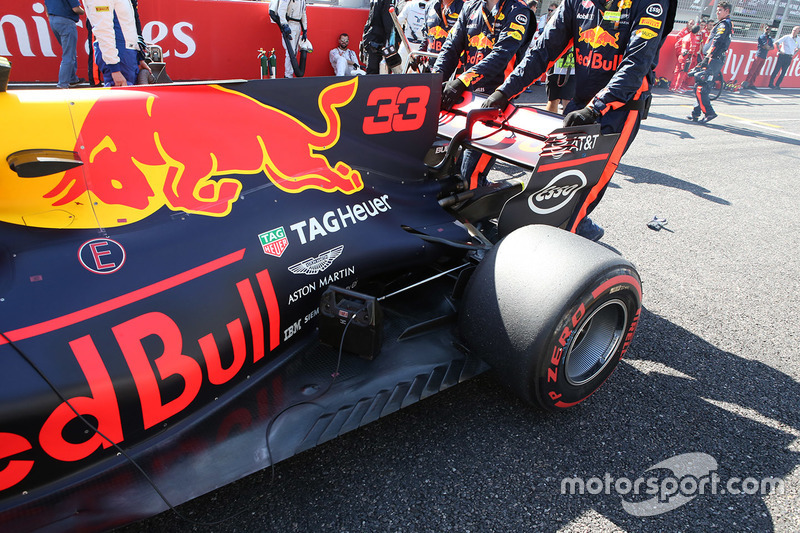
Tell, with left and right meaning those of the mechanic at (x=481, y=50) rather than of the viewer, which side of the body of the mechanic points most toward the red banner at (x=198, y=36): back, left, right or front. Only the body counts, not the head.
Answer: right

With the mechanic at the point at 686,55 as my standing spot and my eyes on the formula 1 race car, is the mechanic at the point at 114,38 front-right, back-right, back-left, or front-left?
front-right

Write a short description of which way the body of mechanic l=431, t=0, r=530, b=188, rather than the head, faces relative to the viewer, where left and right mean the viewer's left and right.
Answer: facing the viewer and to the left of the viewer

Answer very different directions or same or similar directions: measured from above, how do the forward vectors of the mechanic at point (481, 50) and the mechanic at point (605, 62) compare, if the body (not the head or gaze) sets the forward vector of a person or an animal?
same or similar directions

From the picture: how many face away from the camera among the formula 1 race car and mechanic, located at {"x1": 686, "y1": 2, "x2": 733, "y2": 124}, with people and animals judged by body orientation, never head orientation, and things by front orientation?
0

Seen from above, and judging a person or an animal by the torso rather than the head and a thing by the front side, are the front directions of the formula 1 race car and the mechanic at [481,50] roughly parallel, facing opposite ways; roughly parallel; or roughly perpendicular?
roughly parallel

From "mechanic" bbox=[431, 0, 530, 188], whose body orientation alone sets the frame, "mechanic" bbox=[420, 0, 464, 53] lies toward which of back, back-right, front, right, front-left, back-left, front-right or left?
back-right

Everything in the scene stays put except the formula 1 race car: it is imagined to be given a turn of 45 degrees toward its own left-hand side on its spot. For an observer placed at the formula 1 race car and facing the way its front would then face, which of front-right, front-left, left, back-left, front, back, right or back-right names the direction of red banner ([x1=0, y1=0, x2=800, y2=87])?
back

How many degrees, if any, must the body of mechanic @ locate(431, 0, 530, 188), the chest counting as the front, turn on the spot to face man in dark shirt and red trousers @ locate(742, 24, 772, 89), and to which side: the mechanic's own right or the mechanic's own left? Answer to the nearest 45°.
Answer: approximately 180°

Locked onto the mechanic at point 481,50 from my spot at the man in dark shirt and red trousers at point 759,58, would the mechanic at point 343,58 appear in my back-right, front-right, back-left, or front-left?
front-right

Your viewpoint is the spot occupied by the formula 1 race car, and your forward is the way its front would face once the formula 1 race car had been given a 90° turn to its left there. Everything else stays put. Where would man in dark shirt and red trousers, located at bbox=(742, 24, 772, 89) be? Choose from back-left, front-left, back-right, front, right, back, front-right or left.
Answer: left

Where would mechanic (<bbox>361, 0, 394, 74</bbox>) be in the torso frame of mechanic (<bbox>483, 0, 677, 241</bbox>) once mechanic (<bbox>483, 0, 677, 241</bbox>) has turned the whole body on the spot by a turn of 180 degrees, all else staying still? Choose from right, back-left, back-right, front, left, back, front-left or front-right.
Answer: left

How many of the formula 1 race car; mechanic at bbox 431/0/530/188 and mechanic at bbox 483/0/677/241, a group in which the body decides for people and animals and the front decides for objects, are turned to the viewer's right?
0

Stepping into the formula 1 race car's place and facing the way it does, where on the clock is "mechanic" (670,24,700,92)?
The mechanic is roughly at 6 o'clock from the formula 1 race car.

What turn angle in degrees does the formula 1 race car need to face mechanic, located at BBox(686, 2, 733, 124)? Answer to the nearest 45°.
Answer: approximately 180°

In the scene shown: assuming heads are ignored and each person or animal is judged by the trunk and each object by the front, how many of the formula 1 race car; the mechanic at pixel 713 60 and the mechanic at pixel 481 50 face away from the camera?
0
